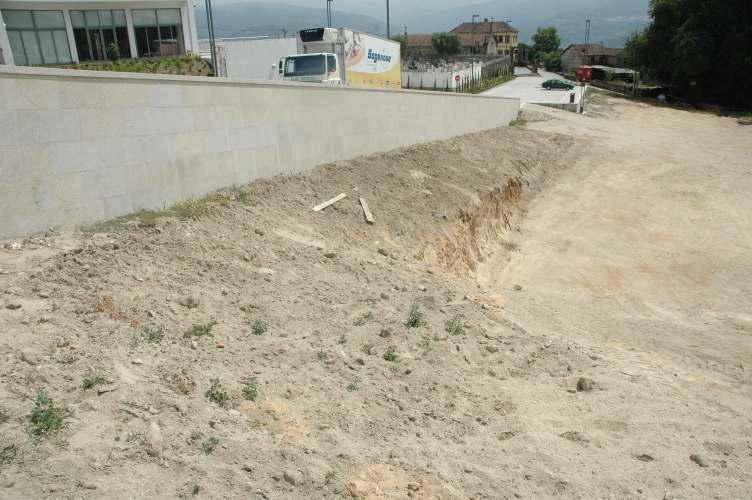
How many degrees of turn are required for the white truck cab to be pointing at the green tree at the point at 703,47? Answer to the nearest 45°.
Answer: approximately 180°

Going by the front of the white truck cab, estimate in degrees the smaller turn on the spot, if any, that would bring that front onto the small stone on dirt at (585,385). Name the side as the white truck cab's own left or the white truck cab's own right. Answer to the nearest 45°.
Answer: approximately 45° to the white truck cab's own left

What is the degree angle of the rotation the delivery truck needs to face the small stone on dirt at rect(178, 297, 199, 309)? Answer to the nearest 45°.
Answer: approximately 45° to its left

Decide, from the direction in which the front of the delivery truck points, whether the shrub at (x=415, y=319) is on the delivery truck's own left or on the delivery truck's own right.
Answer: on the delivery truck's own left

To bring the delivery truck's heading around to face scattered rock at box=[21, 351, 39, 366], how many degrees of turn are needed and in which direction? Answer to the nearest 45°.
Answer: approximately 45° to its left

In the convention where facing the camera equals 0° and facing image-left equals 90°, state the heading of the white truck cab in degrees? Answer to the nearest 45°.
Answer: approximately 45°

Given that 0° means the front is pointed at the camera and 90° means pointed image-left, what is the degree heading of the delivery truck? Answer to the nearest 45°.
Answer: approximately 45°
